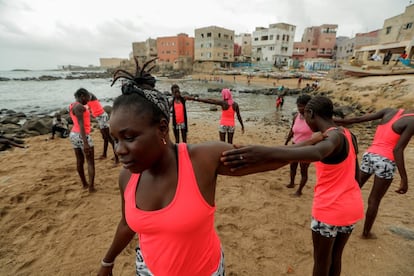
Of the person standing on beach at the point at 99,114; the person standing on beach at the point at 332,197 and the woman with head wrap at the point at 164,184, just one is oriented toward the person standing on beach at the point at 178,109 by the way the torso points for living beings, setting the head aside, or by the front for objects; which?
the person standing on beach at the point at 332,197

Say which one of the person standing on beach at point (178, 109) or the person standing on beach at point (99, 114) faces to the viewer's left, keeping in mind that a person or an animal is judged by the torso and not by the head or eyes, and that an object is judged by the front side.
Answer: the person standing on beach at point (99, 114)

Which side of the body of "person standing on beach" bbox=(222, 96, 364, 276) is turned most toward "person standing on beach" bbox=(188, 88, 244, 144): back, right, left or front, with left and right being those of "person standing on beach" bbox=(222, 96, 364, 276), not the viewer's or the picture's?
front

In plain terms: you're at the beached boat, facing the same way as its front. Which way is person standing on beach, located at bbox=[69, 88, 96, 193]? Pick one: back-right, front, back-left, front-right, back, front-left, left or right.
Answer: left

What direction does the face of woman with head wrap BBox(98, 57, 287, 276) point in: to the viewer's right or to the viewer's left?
to the viewer's left

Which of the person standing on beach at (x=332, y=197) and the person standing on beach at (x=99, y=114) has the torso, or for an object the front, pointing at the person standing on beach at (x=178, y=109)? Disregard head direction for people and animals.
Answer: the person standing on beach at (x=332, y=197)

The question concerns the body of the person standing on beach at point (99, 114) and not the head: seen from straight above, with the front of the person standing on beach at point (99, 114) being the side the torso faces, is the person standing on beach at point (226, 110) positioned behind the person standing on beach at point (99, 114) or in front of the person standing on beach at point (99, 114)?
behind

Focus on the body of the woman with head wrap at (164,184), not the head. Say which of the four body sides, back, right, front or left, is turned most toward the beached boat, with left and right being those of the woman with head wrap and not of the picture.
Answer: back
